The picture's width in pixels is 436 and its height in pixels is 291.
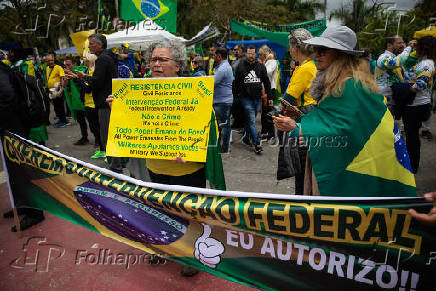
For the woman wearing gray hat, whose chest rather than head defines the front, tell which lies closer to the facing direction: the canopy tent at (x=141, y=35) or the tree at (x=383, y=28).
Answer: the canopy tent

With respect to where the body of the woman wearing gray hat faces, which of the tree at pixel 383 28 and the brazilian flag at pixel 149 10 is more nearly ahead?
the brazilian flag

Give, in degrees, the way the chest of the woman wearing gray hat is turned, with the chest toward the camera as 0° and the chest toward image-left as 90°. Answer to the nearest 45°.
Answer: approximately 90°

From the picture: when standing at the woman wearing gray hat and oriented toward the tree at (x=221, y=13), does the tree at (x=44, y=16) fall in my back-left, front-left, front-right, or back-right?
front-left

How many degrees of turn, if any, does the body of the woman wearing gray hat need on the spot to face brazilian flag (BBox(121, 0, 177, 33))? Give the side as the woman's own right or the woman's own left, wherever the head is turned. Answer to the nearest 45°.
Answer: approximately 45° to the woman's own right

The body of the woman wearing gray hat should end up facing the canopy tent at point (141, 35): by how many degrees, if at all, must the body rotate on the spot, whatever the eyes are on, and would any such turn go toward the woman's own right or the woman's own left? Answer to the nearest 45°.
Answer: approximately 45° to the woman's own right

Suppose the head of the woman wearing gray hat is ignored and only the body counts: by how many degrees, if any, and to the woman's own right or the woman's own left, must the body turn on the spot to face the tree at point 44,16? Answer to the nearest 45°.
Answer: approximately 45° to the woman's own right

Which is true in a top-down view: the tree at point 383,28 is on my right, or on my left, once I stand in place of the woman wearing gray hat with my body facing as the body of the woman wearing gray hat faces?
on my right

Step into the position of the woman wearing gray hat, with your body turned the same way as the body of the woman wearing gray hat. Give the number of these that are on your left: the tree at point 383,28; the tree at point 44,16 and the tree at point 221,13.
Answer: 0

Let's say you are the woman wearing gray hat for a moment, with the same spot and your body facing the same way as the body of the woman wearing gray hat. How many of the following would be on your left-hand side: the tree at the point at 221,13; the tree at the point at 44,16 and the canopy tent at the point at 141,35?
0
